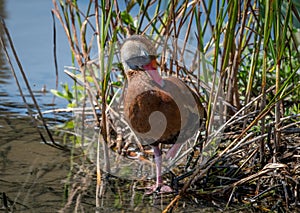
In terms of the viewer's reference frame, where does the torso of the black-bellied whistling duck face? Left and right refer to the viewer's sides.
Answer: facing the viewer and to the left of the viewer
